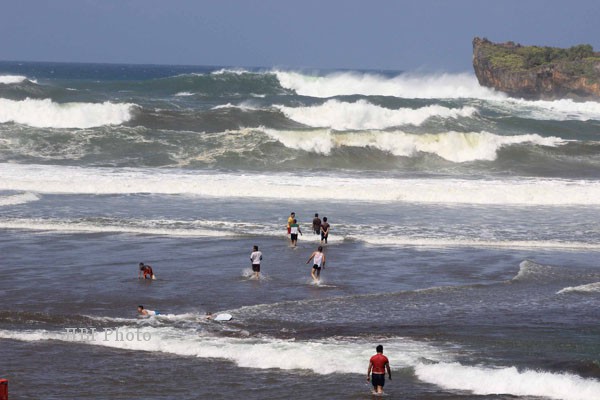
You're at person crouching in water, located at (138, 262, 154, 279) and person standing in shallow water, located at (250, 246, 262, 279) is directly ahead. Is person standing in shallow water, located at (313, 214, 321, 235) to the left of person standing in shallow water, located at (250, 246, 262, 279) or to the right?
left

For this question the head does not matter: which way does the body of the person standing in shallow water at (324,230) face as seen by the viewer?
away from the camera

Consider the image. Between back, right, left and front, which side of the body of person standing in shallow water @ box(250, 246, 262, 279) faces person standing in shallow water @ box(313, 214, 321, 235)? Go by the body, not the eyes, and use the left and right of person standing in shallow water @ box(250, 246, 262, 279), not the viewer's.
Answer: front

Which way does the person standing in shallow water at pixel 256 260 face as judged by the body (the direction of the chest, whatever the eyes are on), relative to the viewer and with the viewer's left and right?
facing away from the viewer

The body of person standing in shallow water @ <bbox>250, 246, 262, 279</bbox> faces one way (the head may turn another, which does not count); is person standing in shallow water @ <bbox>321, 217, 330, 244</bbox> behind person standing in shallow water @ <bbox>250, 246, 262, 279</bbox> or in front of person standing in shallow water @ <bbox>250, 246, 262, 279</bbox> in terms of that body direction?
in front

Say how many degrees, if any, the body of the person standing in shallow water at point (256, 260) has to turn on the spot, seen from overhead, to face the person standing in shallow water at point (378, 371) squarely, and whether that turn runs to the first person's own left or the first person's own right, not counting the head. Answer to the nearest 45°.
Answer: approximately 180°

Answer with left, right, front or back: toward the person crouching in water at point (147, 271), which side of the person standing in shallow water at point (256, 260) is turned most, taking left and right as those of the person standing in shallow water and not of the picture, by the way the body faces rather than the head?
left

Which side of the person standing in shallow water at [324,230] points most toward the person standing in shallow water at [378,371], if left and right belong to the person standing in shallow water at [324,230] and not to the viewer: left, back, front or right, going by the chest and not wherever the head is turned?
back

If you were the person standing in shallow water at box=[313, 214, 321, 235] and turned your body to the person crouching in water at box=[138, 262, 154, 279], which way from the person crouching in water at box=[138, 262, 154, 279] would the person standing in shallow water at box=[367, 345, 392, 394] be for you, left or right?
left
